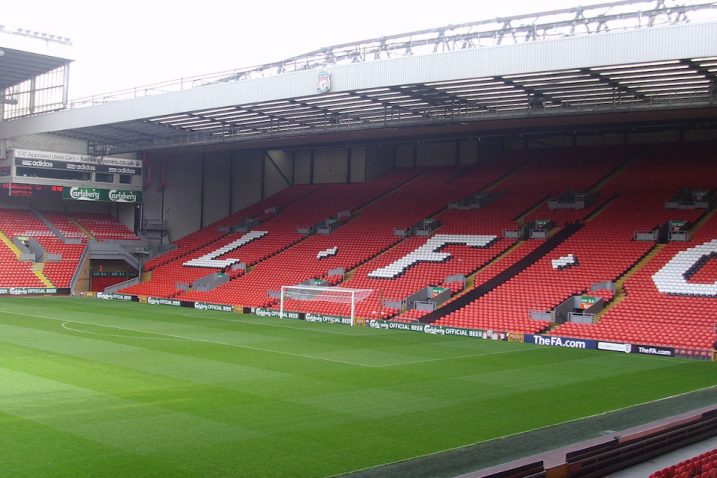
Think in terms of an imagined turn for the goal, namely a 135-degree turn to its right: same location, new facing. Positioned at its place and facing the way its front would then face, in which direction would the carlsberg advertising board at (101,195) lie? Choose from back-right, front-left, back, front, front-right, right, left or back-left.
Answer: front-left

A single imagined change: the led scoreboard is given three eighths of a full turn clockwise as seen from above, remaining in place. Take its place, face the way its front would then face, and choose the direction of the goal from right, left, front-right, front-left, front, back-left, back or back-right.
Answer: back

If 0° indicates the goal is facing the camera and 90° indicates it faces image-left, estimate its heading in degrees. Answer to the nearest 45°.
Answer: approximately 45°

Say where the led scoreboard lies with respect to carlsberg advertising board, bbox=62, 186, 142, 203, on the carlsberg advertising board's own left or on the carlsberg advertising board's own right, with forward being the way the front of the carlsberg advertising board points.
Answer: on the carlsberg advertising board's own right

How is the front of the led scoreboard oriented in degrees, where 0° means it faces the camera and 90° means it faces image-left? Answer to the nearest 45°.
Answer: approximately 0°

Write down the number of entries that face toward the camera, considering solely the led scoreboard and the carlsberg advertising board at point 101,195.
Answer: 2

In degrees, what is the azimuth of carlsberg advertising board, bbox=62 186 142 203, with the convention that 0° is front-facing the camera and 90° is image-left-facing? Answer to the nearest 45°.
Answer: approximately 0°
